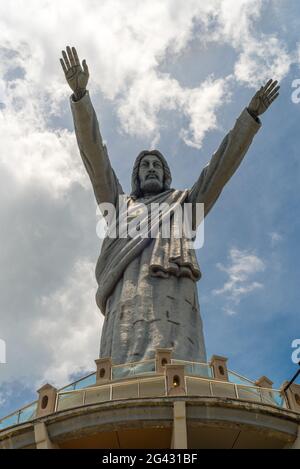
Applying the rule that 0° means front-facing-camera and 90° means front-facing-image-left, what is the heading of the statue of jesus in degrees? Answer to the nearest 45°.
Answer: approximately 0°
